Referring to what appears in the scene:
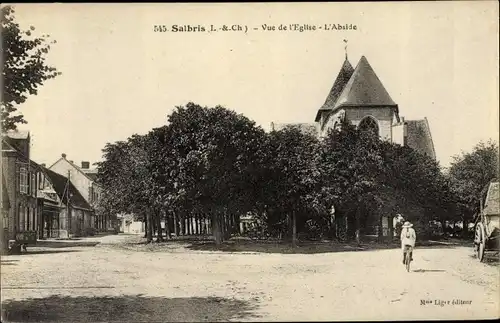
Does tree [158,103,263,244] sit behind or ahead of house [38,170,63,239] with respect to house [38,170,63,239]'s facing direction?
ahead

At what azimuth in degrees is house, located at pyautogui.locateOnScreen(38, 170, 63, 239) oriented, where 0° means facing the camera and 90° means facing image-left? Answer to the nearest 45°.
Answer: approximately 315°

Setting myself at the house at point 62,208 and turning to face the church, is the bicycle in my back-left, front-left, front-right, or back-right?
front-right

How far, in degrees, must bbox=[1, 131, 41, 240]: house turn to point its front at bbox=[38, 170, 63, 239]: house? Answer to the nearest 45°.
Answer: approximately 135° to its left

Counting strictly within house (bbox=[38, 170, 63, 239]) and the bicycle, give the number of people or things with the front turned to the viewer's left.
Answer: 0

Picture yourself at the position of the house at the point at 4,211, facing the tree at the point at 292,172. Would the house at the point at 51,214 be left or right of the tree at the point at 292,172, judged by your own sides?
left

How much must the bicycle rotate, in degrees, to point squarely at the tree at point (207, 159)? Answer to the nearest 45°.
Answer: approximately 45° to its left

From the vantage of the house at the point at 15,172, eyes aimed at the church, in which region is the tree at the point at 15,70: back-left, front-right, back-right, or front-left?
back-right

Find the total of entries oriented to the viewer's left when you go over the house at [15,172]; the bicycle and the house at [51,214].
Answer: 0

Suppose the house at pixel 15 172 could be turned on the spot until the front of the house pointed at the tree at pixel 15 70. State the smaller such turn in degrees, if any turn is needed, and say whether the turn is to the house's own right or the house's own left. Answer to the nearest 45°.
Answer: approximately 45° to the house's own right

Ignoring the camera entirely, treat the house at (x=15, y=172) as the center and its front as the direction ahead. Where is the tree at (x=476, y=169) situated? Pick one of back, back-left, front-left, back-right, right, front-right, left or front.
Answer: front-left

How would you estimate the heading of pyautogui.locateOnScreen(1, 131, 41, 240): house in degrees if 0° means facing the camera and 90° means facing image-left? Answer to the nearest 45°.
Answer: approximately 315°

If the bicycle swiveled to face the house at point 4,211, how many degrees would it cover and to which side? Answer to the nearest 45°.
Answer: approximately 90° to its left

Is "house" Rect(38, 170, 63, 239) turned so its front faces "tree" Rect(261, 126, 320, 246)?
yes
